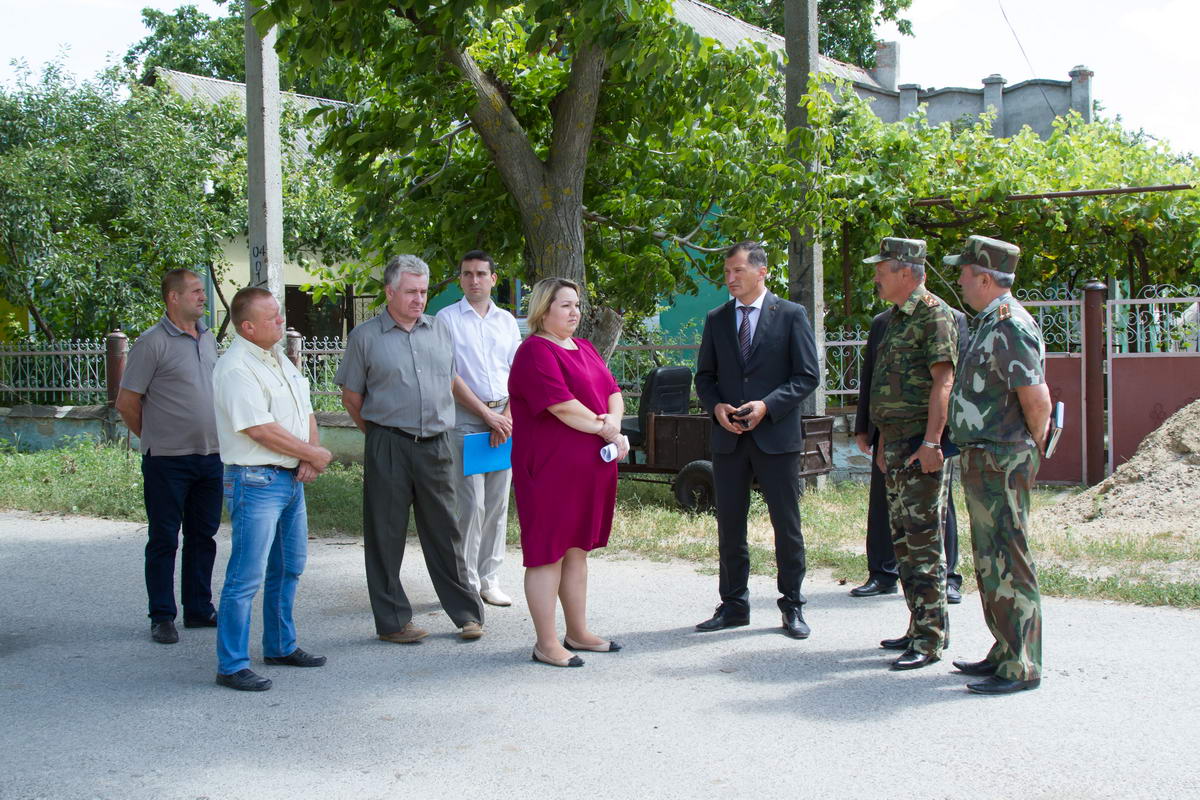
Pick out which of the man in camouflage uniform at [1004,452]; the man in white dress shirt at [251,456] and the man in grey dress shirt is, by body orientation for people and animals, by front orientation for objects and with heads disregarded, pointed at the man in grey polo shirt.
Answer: the man in camouflage uniform

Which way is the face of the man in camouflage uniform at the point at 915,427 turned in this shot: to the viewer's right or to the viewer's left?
to the viewer's left

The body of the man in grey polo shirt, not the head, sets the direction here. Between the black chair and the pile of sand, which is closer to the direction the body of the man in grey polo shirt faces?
the pile of sand

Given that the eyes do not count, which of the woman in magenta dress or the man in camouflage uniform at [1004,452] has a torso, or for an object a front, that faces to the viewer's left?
the man in camouflage uniform

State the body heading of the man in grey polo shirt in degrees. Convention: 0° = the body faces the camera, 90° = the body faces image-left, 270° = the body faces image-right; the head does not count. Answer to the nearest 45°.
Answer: approximately 315°

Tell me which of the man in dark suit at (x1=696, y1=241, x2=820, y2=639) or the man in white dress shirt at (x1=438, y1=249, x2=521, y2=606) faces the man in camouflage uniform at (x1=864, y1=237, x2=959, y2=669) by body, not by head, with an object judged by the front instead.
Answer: the man in white dress shirt

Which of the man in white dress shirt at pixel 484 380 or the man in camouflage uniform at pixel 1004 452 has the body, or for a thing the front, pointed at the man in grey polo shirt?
the man in camouflage uniform

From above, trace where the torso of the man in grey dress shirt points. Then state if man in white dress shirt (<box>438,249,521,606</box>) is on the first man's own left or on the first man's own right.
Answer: on the first man's own left

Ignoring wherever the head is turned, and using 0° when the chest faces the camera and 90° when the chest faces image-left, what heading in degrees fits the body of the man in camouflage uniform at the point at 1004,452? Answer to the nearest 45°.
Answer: approximately 90°

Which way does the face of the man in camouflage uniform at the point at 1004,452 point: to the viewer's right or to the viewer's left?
to the viewer's left

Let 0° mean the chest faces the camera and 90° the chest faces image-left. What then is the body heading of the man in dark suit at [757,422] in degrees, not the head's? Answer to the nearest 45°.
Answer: approximately 45°

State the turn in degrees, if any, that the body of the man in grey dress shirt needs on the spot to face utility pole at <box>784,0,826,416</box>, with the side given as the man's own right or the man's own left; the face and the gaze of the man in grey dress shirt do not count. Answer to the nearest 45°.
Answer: approximately 90° to the man's own left

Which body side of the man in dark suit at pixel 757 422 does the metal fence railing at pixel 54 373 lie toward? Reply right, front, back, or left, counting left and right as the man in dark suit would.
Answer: right

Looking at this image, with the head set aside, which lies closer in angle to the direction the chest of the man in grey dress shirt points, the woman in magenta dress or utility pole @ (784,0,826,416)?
the woman in magenta dress

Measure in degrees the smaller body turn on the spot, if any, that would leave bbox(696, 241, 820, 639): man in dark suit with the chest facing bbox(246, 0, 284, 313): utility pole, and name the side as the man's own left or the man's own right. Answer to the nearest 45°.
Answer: approximately 90° to the man's own right
